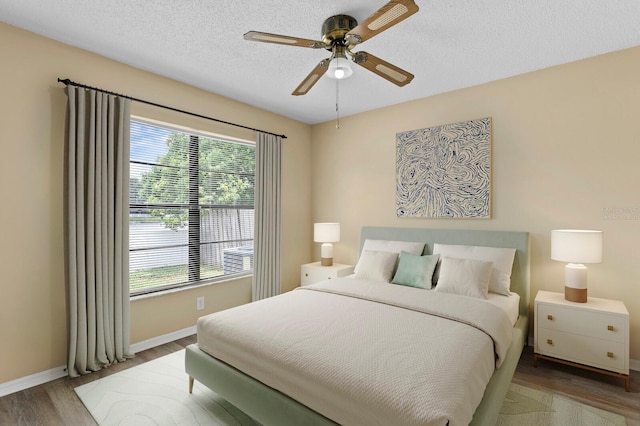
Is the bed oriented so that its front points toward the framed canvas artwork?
no

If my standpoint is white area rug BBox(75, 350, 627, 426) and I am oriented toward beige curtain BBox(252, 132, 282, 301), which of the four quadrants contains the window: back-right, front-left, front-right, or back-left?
front-left

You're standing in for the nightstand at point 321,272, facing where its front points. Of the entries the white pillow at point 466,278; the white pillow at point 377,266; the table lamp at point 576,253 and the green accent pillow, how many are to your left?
4

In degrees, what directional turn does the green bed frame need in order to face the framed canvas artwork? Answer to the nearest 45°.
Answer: approximately 180°

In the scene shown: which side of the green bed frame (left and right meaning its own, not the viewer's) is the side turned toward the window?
right

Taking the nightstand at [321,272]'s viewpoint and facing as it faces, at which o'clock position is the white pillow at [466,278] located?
The white pillow is roughly at 9 o'clock from the nightstand.

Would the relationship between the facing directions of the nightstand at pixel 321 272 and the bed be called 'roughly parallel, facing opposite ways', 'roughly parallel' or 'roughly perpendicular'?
roughly parallel

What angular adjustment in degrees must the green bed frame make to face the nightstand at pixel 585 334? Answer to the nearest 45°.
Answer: approximately 135° to its left

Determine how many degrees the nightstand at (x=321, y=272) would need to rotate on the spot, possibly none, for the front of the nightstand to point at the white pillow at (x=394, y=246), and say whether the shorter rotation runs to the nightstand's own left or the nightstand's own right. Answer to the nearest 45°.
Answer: approximately 90° to the nightstand's own left

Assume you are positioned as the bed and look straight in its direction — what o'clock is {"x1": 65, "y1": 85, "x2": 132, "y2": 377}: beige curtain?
The beige curtain is roughly at 2 o'clock from the bed.

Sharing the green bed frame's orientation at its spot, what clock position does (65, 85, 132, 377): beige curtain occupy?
The beige curtain is roughly at 2 o'clock from the green bed frame.

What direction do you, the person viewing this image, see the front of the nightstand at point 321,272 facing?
facing the viewer and to the left of the viewer

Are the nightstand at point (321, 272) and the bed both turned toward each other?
no

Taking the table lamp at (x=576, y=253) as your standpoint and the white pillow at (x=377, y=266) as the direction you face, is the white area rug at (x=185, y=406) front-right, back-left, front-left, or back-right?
front-left

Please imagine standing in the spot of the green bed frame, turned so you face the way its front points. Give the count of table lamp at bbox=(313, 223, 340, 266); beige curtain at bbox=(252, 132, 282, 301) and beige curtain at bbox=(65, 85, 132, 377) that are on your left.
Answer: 0

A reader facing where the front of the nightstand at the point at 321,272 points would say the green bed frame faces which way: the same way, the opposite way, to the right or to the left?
the same way
